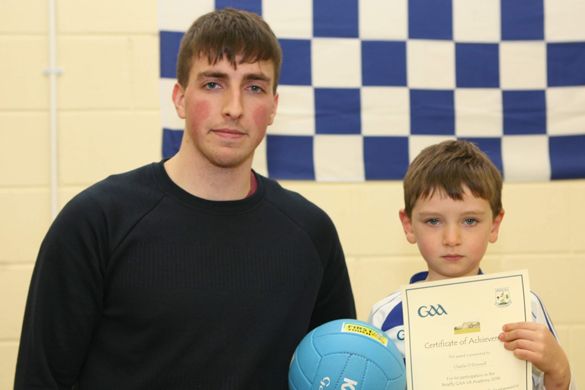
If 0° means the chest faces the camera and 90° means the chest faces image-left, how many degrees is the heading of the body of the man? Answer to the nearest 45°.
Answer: approximately 0°

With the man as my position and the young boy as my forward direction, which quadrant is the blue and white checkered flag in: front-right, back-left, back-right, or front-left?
front-left

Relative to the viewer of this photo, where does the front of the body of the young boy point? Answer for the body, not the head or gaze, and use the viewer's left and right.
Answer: facing the viewer

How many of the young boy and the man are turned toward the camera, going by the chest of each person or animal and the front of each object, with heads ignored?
2

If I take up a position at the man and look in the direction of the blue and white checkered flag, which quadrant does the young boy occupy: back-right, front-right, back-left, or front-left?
front-right

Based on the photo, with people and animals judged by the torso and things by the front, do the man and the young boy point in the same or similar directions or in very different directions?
same or similar directions

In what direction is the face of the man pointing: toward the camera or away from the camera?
toward the camera

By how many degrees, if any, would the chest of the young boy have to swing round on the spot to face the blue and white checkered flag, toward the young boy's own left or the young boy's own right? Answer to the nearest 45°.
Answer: approximately 180°
